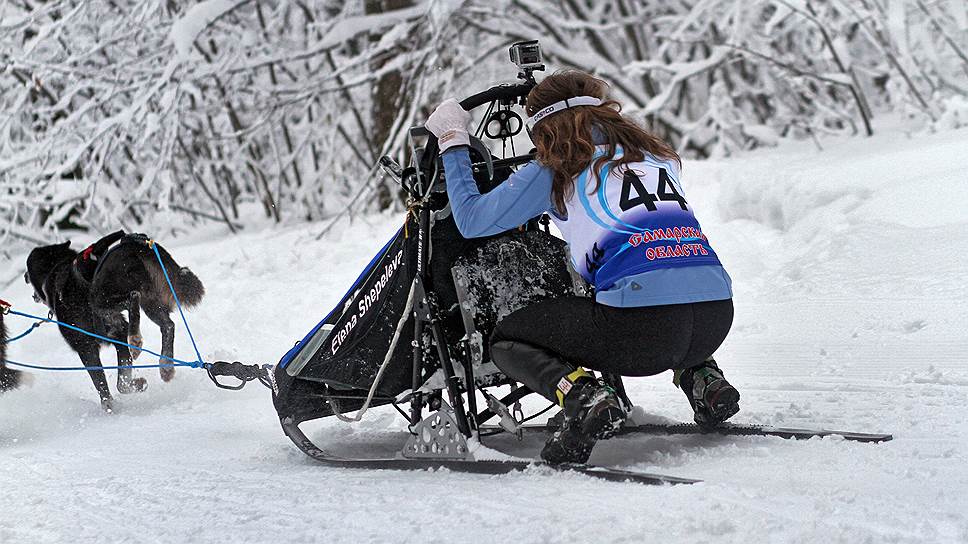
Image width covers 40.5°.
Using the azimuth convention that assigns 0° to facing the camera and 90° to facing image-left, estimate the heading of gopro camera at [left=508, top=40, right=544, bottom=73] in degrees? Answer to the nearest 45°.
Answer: approximately 135°

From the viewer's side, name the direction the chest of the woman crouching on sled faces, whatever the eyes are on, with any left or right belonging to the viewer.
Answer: facing away from the viewer and to the left of the viewer

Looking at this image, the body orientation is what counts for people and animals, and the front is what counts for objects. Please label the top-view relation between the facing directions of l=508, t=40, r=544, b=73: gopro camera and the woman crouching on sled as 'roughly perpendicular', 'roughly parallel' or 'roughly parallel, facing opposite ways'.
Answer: roughly parallel

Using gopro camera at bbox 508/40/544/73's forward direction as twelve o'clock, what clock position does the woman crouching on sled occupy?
The woman crouching on sled is roughly at 7 o'clock from the gopro camera.

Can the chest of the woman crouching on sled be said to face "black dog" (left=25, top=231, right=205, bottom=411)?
yes

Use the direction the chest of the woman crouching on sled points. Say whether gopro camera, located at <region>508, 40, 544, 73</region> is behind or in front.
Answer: in front

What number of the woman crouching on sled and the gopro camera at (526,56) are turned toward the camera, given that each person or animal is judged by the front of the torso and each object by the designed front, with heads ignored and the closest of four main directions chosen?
0

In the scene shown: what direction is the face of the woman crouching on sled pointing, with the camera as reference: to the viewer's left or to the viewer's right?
to the viewer's left

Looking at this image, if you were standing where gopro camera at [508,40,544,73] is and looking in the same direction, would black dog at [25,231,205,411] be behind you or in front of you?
in front
